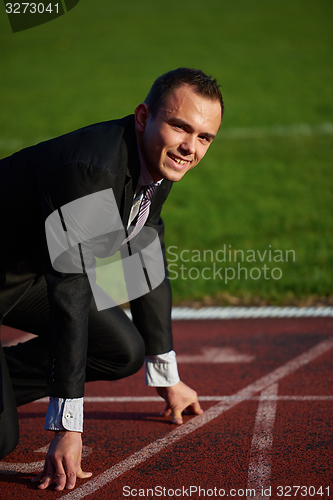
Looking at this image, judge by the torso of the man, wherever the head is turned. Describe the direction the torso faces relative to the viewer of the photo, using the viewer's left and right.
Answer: facing the viewer and to the right of the viewer
